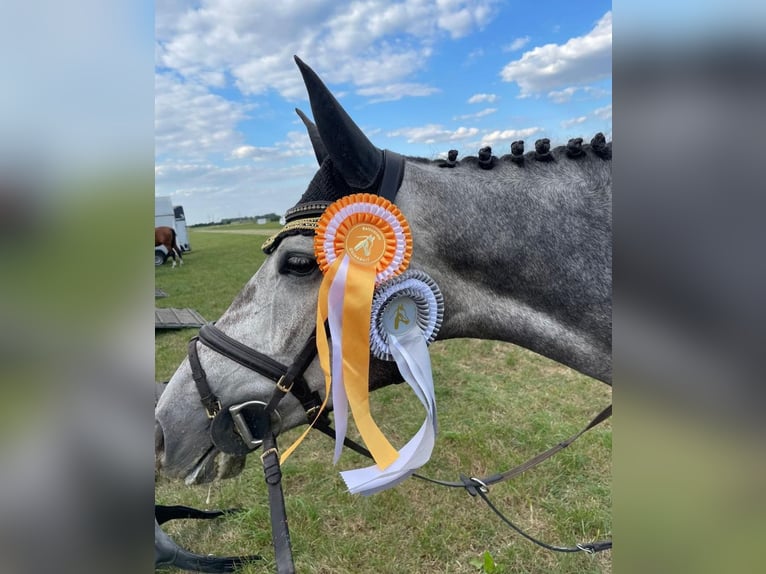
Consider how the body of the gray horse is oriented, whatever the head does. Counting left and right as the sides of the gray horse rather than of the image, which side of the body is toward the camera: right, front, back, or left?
left
